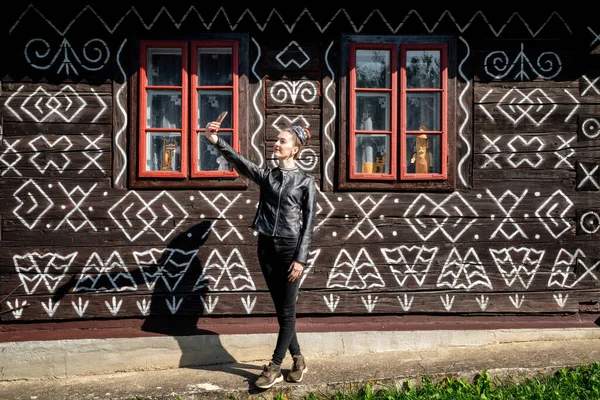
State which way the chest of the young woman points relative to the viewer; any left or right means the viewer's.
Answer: facing the viewer and to the left of the viewer

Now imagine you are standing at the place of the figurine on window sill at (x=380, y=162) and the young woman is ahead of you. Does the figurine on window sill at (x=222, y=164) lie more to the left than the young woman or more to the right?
right

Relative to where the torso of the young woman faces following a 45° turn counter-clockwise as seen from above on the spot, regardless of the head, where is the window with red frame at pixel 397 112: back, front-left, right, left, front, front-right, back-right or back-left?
back-left

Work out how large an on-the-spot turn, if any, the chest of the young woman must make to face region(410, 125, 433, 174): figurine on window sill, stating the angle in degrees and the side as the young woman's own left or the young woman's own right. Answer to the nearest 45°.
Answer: approximately 180°

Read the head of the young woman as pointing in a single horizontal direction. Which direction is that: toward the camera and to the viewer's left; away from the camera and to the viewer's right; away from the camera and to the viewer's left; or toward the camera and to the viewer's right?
toward the camera and to the viewer's left

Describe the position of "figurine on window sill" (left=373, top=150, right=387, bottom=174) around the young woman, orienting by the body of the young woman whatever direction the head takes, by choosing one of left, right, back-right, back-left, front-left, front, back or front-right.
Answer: back

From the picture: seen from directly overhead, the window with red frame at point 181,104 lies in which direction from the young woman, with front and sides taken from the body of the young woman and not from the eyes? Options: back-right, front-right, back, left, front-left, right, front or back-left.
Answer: right

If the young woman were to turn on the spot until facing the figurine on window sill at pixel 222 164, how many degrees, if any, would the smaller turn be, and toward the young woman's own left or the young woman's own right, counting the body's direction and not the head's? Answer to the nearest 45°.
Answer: approximately 90° to the young woman's own right
